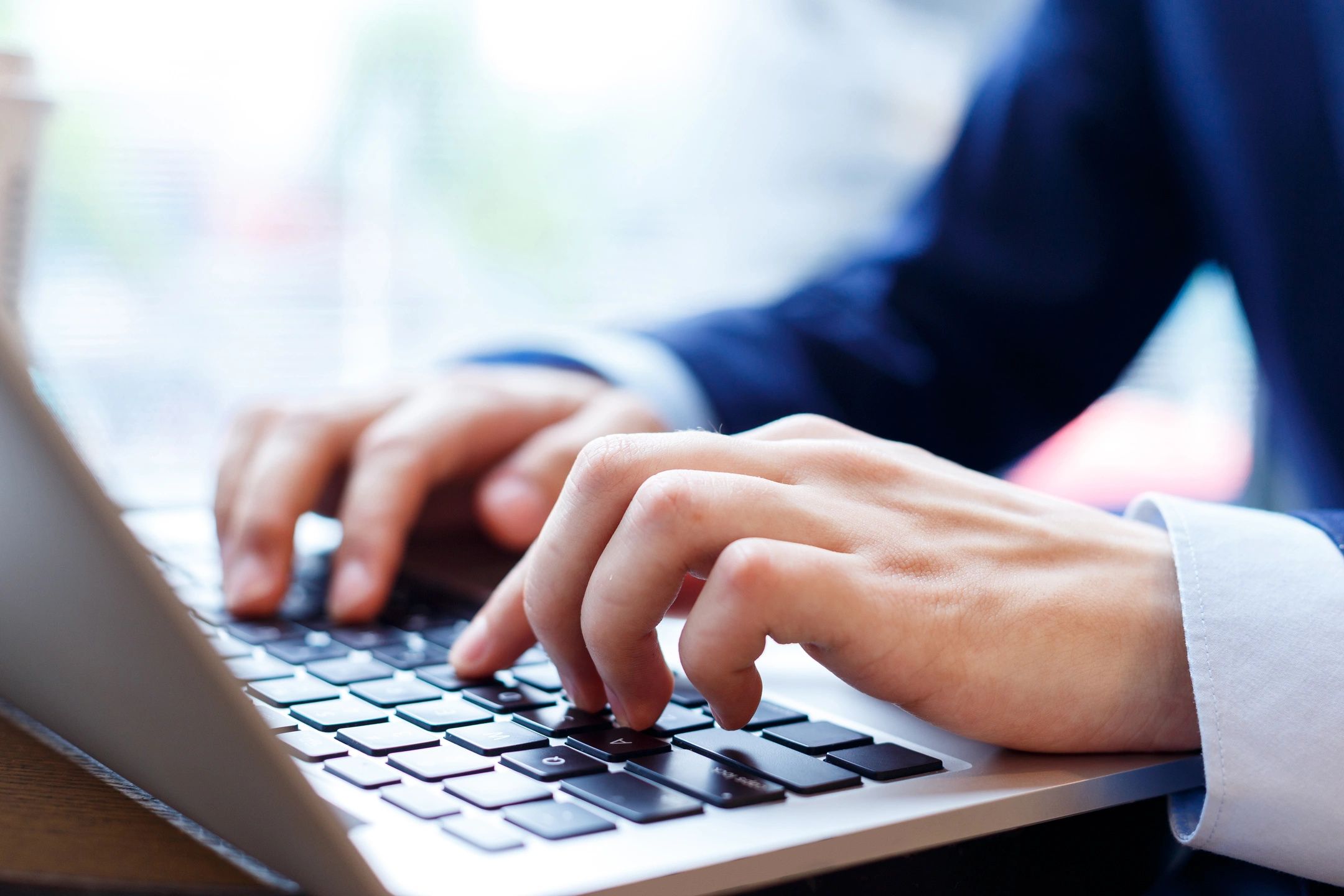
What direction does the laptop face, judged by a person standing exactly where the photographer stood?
facing away from the viewer and to the right of the viewer
